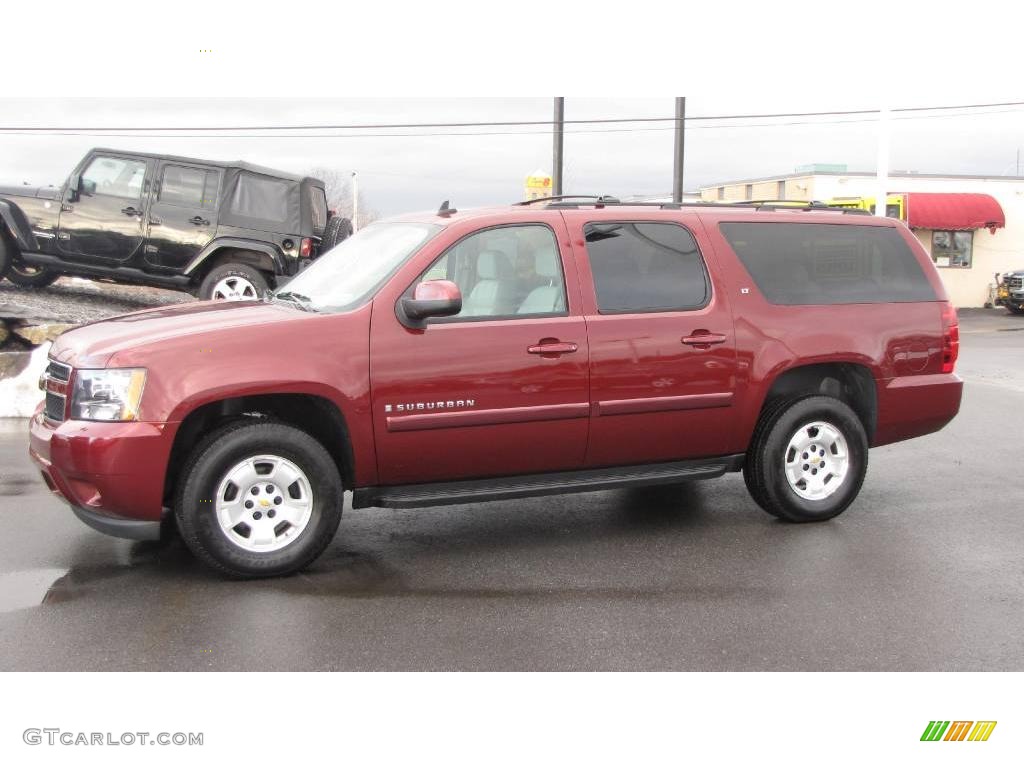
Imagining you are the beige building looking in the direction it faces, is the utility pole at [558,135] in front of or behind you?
in front

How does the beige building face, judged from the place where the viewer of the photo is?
facing the viewer

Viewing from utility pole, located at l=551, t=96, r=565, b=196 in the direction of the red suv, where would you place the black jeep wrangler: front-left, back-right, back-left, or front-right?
front-right

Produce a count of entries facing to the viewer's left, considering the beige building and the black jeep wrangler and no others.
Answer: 1

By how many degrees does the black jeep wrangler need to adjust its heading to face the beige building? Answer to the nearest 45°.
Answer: approximately 135° to its right

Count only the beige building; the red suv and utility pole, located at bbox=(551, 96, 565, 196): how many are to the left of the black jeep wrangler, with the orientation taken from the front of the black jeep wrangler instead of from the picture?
1

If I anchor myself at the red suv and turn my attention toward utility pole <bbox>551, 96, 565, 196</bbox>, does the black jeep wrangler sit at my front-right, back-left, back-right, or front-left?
front-left

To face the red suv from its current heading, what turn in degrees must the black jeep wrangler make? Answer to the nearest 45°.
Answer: approximately 90° to its left

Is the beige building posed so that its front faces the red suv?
yes

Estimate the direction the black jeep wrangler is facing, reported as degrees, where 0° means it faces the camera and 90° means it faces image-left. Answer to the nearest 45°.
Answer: approximately 90°

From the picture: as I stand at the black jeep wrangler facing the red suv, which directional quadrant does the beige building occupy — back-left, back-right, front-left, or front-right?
back-left

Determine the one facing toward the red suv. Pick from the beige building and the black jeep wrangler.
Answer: the beige building

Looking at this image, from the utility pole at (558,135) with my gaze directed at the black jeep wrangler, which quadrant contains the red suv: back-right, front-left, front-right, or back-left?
front-left
